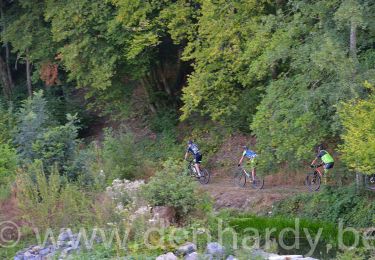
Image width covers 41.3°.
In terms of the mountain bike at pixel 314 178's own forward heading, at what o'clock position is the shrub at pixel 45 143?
The shrub is roughly at 12 o'clock from the mountain bike.

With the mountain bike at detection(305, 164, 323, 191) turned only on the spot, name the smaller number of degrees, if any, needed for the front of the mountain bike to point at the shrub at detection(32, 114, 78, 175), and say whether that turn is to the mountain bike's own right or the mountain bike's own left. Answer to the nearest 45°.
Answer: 0° — it already faces it

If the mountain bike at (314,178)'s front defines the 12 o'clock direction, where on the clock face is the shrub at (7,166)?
The shrub is roughly at 12 o'clock from the mountain bike.

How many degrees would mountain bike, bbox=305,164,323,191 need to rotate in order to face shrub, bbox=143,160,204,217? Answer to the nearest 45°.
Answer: approximately 45° to its left

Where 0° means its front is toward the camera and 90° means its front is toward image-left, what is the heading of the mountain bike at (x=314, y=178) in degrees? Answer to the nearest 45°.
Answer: approximately 45°

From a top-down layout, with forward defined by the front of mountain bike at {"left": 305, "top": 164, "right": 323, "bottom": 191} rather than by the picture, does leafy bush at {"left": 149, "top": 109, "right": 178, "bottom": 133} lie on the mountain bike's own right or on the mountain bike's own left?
on the mountain bike's own right
